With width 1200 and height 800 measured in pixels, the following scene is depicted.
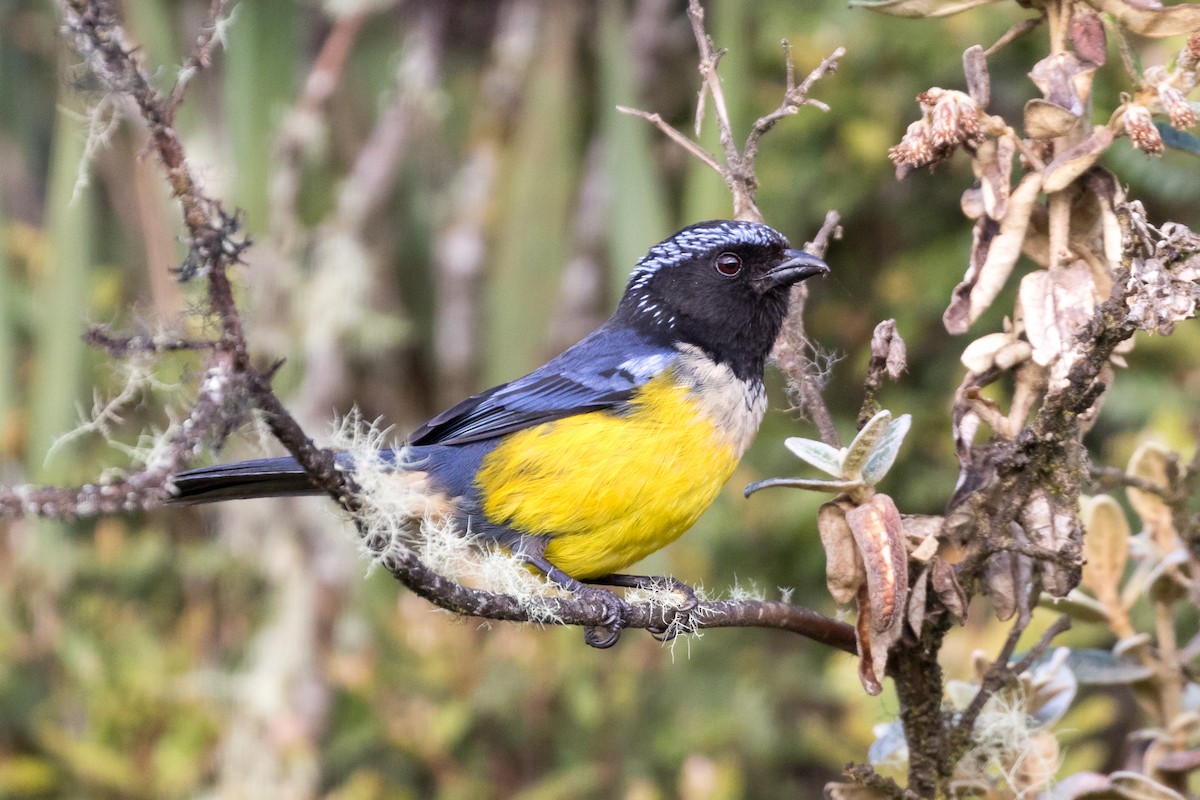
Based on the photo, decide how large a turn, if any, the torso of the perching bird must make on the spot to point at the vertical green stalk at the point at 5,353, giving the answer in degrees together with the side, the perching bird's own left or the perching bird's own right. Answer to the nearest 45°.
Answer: approximately 135° to the perching bird's own left

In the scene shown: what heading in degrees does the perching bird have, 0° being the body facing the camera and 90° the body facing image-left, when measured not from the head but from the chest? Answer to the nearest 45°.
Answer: approximately 270°
